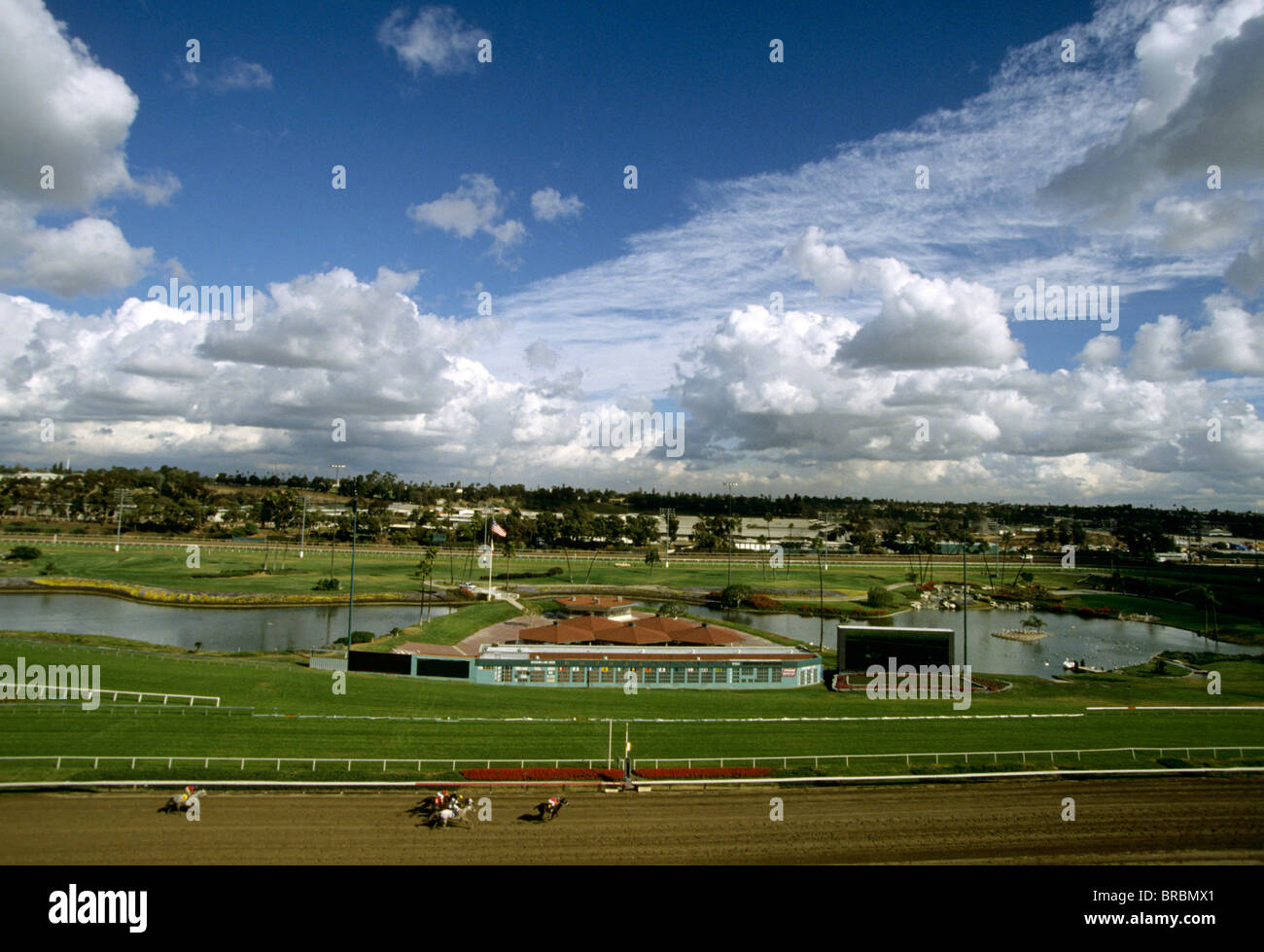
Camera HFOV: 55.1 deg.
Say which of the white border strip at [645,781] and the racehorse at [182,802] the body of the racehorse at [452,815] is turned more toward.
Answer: the white border strip

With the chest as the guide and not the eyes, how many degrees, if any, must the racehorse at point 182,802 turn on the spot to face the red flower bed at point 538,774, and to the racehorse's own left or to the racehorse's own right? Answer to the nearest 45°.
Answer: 0° — it already faces it

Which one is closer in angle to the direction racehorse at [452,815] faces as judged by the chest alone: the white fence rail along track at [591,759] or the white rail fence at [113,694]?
the white fence rail along track

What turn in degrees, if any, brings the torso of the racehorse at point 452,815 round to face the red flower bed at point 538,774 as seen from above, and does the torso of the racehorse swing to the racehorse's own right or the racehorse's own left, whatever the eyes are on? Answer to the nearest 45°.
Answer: approximately 45° to the racehorse's own left

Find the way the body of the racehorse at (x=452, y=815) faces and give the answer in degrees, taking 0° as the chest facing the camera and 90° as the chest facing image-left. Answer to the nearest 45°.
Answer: approximately 270°

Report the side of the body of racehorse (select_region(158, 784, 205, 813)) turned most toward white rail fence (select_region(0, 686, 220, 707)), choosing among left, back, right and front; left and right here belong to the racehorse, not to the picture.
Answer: left

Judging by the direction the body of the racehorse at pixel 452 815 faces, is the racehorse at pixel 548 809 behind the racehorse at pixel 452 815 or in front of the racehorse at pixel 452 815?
in front

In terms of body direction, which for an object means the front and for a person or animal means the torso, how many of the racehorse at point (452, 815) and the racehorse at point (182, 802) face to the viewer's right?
2

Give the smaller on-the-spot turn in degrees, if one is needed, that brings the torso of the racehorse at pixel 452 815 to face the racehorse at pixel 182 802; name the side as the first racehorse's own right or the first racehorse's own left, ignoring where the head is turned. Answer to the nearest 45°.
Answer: approximately 180°

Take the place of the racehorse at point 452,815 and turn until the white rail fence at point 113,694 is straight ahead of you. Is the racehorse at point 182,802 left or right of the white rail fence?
left

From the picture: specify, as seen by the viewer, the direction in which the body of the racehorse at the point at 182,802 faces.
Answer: to the viewer's right
